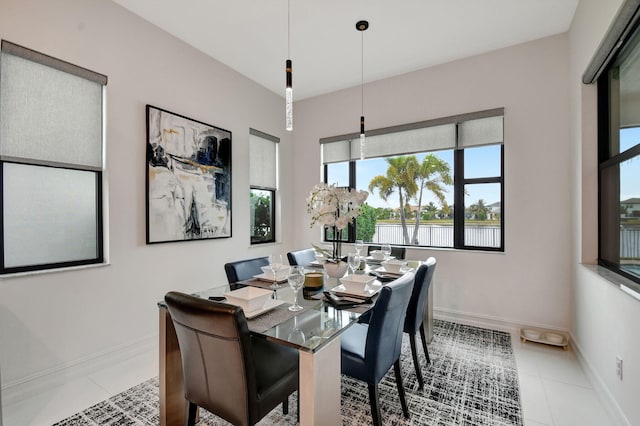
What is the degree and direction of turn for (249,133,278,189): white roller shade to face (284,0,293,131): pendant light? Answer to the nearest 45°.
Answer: approximately 45° to its right

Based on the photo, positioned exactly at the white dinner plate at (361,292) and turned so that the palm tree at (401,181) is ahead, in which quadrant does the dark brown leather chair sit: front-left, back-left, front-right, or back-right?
back-left

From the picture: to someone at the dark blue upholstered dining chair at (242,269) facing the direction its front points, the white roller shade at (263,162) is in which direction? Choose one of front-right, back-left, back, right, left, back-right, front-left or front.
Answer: back-left

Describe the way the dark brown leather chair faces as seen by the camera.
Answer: facing away from the viewer and to the right of the viewer

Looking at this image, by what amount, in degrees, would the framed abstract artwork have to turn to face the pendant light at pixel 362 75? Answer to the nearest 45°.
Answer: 0° — it already faces it

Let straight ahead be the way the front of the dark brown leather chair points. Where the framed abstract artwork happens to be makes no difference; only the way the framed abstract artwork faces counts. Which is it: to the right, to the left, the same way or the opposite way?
to the right

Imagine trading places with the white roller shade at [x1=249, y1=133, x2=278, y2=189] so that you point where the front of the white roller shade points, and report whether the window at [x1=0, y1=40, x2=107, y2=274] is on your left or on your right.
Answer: on your right
